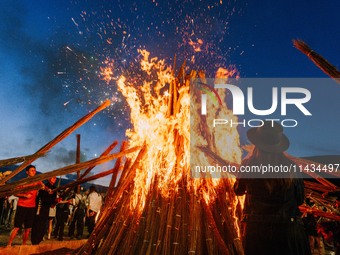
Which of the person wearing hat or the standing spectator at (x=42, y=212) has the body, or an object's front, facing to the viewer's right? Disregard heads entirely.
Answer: the standing spectator

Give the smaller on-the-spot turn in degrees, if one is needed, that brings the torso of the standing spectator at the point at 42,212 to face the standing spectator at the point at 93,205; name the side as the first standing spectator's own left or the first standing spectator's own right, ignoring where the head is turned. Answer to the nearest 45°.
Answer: approximately 45° to the first standing spectator's own left

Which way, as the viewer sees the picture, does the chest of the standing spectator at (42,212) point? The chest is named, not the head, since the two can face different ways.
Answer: to the viewer's right

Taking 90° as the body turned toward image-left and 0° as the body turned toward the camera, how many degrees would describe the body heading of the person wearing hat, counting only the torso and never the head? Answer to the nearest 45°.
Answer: approximately 180°

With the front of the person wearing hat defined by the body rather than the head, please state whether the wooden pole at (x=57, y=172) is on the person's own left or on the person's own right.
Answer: on the person's own left

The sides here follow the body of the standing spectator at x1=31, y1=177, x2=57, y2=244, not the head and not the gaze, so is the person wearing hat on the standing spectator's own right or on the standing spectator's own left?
on the standing spectator's own right

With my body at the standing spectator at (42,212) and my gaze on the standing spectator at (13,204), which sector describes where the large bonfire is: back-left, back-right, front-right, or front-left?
back-right

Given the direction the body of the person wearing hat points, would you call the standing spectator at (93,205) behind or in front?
in front

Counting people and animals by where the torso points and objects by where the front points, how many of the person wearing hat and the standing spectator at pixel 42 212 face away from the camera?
1
